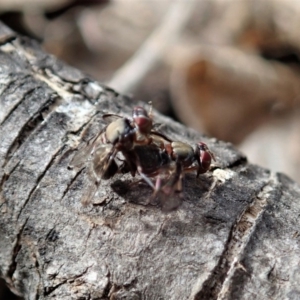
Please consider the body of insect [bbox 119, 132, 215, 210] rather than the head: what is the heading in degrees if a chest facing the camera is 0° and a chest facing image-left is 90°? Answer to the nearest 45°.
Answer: approximately 270°
